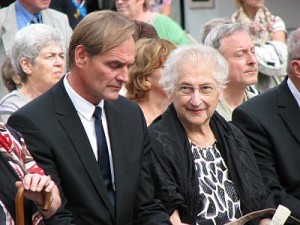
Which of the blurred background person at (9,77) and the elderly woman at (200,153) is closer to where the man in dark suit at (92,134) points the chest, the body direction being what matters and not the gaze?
the elderly woman

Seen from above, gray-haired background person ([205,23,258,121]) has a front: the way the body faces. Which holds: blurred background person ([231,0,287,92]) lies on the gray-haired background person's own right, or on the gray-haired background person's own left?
on the gray-haired background person's own left

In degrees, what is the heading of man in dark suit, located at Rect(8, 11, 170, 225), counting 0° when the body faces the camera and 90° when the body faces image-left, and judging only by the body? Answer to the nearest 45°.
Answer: approximately 315°

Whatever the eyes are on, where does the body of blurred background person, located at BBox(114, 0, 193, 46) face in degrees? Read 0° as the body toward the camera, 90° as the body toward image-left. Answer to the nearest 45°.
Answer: approximately 45°

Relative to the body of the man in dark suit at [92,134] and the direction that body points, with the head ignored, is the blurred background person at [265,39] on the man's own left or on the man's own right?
on the man's own left

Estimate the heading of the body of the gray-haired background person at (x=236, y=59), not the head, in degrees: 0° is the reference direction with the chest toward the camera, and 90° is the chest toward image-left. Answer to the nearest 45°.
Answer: approximately 315°

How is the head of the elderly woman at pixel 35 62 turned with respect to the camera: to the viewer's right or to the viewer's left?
to the viewer's right

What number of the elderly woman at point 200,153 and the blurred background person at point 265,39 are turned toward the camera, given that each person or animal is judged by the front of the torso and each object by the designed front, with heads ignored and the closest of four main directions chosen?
2

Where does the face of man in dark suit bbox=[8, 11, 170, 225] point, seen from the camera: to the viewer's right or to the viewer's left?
to the viewer's right
